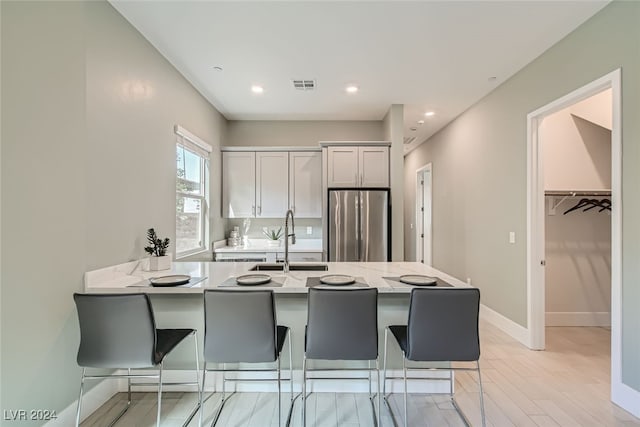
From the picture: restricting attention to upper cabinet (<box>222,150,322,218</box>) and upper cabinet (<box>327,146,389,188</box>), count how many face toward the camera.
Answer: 2

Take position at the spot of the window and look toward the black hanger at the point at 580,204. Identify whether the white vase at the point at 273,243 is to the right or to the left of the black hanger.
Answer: left

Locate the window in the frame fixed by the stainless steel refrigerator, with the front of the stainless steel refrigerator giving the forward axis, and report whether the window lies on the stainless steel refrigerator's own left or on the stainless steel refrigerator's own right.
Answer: on the stainless steel refrigerator's own right

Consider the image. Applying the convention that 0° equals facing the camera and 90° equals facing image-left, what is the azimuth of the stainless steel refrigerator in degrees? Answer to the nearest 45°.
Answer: approximately 0°

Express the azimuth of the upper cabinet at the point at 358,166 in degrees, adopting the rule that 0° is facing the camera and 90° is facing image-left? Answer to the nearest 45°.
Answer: approximately 0°
